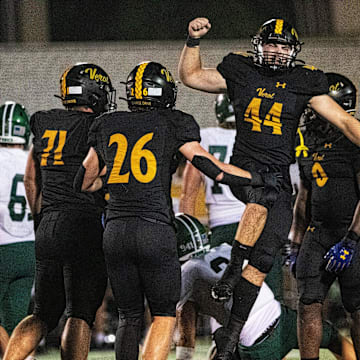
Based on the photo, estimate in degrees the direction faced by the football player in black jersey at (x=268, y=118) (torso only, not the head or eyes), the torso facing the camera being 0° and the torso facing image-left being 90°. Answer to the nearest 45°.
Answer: approximately 0°

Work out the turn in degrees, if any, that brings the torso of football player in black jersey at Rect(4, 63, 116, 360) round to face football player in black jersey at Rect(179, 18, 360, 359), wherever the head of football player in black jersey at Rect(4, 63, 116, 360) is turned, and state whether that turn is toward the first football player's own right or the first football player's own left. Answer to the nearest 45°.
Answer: approximately 45° to the first football player's own right

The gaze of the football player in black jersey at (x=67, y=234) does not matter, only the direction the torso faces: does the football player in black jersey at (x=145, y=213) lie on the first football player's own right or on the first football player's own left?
on the first football player's own right

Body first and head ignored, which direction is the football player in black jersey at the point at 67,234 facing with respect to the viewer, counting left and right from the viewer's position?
facing away from the viewer and to the right of the viewer

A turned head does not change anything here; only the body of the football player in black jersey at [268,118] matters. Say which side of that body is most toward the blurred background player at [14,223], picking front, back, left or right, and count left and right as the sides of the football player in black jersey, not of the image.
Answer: right

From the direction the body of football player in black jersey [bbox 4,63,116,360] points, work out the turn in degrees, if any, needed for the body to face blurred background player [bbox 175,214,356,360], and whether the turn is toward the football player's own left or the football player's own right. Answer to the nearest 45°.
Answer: approximately 45° to the football player's own right
